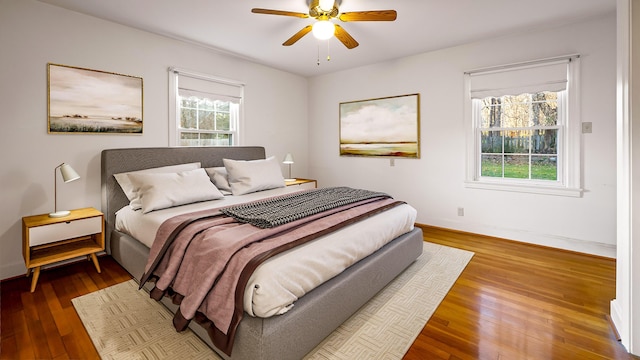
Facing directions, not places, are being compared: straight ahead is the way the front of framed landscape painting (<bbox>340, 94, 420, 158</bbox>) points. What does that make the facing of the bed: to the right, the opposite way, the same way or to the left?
to the left

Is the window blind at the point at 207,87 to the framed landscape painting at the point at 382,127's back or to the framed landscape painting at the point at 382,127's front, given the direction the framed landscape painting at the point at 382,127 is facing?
to the front

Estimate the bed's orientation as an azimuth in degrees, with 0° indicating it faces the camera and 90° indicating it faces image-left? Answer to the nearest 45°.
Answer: approximately 315°

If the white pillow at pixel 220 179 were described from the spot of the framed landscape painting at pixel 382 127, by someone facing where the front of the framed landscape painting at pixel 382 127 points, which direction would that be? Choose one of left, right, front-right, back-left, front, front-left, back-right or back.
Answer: front

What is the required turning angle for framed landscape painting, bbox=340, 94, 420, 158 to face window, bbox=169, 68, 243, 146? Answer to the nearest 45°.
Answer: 0° — it already faces it

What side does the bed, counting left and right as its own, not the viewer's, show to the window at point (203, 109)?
back

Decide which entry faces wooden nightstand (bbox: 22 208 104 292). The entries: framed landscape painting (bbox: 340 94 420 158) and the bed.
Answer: the framed landscape painting

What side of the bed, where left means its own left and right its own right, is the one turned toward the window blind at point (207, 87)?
back

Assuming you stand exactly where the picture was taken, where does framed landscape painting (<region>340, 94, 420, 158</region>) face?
facing the viewer and to the left of the viewer

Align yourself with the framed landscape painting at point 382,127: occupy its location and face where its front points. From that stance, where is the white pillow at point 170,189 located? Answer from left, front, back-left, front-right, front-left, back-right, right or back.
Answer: front

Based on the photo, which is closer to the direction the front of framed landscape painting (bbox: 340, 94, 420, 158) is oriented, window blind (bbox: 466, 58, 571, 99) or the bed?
the bed

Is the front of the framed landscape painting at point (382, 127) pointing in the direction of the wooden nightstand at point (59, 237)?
yes

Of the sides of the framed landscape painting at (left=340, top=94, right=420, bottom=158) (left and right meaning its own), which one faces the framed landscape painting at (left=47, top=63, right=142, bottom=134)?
front
